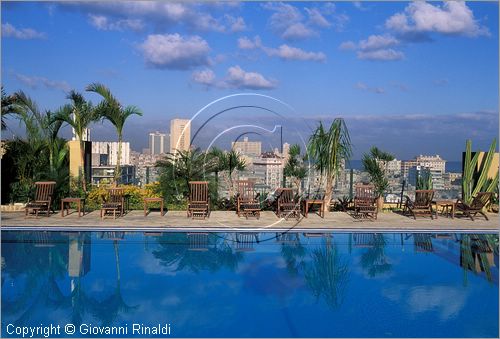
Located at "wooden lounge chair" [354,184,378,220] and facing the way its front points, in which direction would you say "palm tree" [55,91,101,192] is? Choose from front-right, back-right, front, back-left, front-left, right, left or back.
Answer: right

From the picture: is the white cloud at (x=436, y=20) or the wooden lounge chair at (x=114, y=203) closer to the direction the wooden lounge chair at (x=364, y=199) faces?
the wooden lounge chair

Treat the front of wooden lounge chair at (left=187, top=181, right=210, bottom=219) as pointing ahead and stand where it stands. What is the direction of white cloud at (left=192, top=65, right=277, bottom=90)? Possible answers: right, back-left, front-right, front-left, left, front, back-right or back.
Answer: back

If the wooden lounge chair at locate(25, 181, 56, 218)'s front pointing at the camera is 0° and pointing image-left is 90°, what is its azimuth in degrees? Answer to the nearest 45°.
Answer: approximately 45°

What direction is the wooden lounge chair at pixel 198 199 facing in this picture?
toward the camera

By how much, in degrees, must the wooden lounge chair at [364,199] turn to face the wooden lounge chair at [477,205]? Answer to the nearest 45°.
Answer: approximately 90° to its left

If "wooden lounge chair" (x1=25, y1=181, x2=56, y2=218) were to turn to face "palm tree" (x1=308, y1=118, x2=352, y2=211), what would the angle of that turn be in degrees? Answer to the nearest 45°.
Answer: approximately 135° to its left

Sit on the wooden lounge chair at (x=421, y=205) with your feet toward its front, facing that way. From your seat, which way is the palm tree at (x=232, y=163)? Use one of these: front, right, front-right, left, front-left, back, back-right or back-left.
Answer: front-right

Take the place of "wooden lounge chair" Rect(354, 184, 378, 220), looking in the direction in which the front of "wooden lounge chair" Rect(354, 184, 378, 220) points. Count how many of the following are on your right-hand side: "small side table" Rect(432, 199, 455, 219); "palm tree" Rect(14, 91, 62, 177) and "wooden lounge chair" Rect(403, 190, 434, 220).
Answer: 1

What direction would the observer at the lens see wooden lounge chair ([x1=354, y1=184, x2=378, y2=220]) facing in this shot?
facing the viewer

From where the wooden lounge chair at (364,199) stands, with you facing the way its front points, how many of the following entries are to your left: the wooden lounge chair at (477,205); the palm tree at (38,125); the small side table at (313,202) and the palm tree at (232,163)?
1

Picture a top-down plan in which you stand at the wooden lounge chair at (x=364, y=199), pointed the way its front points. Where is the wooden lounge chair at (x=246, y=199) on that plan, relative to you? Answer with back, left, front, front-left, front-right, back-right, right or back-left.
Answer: right

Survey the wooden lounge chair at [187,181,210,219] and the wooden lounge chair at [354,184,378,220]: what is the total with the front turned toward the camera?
2
